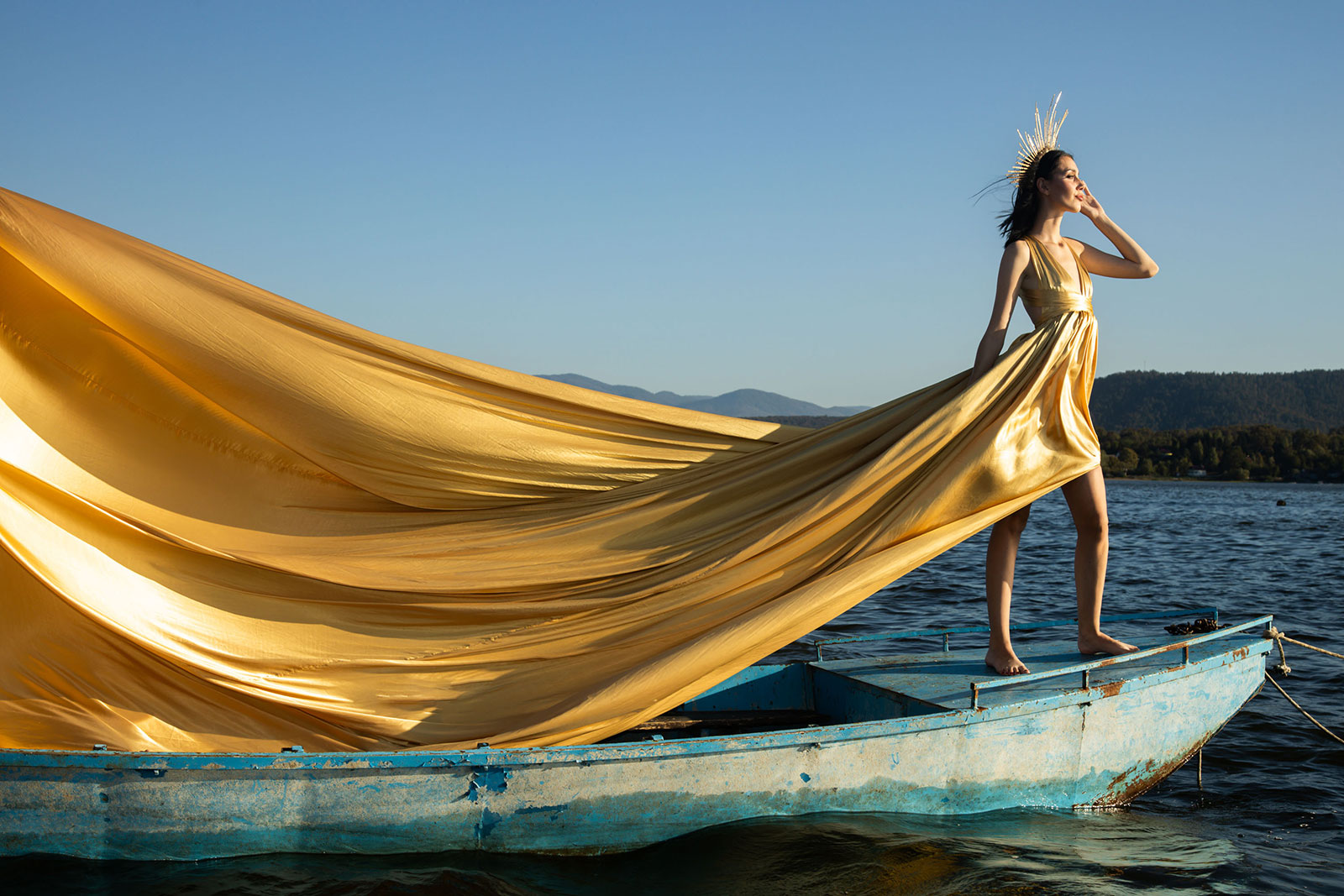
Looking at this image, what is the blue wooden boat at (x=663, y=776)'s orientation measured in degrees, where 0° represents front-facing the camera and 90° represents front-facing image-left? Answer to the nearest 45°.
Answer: approximately 270°

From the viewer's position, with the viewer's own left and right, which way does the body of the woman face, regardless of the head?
facing the viewer and to the right of the viewer
